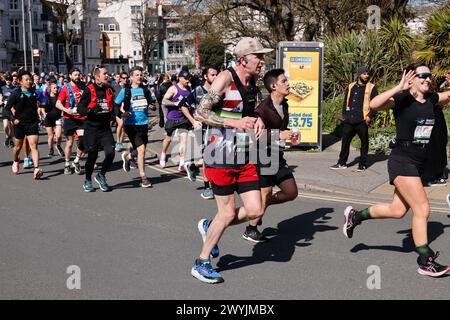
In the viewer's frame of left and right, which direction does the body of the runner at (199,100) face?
facing the viewer and to the right of the viewer

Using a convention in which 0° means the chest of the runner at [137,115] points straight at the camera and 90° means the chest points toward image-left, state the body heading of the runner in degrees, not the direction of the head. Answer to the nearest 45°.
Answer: approximately 315°

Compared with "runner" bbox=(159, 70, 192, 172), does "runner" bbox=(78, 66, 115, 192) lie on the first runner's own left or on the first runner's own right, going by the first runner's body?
on the first runner's own right

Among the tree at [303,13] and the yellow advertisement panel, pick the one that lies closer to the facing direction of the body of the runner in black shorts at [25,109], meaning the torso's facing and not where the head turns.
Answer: the yellow advertisement panel

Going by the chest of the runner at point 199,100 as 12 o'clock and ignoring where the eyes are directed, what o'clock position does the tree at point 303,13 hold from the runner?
The tree is roughly at 8 o'clock from the runner.

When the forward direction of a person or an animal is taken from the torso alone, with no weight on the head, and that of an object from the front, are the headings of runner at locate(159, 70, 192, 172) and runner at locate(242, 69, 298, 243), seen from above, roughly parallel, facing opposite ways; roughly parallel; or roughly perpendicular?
roughly parallel

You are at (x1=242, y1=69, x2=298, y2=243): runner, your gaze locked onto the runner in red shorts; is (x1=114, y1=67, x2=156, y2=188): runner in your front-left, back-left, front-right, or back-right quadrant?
back-right

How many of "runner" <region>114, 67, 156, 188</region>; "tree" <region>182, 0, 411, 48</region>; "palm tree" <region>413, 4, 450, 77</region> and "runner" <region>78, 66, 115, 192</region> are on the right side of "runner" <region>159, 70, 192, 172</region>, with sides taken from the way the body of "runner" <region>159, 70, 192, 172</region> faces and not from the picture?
2

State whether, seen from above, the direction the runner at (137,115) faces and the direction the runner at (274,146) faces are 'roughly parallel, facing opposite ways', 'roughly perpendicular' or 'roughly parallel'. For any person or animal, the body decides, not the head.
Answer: roughly parallel

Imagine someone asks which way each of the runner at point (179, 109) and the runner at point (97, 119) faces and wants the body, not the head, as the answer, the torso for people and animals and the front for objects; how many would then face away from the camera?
0

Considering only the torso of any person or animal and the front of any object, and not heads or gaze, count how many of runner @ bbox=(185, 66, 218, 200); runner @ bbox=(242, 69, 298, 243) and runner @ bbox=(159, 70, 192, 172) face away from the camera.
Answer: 0

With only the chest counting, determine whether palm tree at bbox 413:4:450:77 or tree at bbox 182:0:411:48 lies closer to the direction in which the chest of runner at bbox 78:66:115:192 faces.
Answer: the palm tree

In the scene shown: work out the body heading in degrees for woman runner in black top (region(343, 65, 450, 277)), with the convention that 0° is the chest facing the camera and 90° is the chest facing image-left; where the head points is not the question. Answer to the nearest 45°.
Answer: approximately 315°
